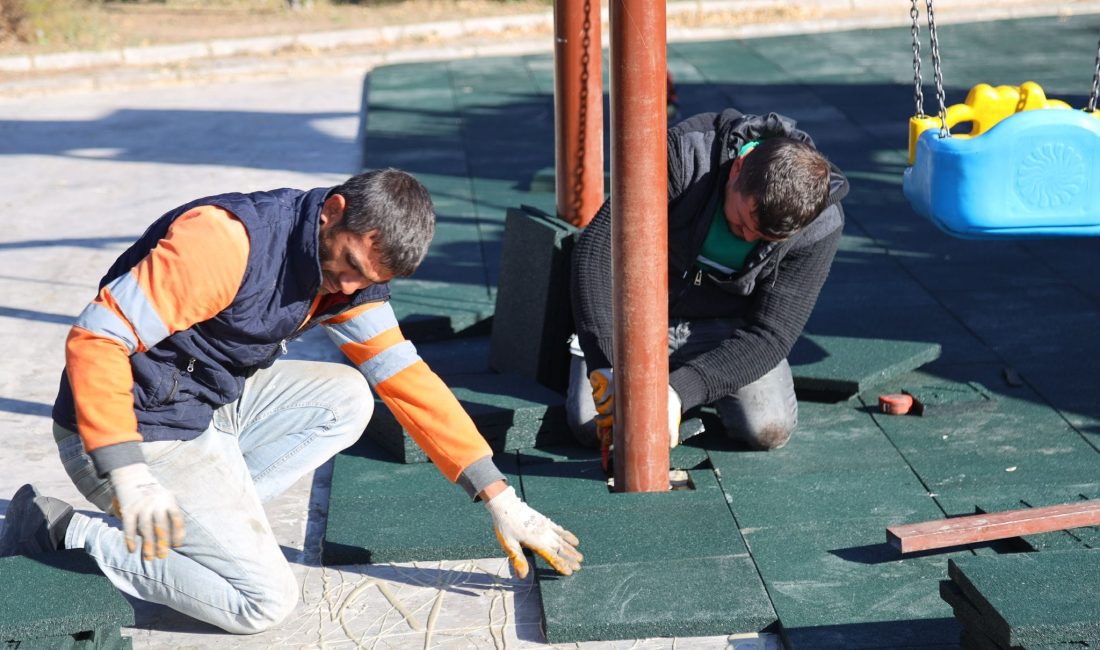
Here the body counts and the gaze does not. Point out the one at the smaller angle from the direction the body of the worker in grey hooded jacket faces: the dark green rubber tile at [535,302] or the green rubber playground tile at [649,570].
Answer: the green rubber playground tile

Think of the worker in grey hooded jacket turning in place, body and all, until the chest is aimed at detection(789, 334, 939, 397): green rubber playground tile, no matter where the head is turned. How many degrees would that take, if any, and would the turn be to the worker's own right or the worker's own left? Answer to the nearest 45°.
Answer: approximately 135° to the worker's own left

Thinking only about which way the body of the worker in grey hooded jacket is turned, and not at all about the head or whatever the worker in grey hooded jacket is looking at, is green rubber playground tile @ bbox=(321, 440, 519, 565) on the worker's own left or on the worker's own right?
on the worker's own right

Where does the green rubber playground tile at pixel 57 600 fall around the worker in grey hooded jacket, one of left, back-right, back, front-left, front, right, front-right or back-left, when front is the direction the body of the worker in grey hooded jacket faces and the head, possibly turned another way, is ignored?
front-right

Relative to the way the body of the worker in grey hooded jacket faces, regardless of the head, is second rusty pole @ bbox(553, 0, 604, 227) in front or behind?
behind

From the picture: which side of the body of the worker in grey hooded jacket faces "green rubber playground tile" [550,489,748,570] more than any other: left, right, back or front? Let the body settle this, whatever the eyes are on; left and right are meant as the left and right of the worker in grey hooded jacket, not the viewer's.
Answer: front

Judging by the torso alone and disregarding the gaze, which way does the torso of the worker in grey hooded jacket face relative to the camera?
toward the camera

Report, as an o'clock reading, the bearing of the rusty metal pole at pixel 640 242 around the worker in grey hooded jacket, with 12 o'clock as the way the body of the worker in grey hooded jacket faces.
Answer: The rusty metal pole is roughly at 1 o'clock from the worker in grey hooded jacket.

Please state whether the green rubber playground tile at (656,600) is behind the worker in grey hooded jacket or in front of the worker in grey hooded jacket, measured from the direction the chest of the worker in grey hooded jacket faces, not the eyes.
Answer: in front

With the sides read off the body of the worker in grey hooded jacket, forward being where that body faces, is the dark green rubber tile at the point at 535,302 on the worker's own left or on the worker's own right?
on the worker's own right

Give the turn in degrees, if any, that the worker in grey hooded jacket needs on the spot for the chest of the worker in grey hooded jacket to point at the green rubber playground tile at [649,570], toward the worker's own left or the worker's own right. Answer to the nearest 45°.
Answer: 0° — they already face it
